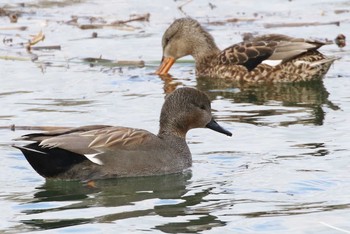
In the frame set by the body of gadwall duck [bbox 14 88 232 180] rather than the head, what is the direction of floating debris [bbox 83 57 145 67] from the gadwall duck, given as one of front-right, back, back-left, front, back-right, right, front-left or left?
left

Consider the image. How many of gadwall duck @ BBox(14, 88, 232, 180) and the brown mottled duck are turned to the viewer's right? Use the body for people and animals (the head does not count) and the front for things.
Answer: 1

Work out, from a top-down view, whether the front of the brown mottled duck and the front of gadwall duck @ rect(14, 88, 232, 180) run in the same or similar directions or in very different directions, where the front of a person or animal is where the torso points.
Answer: very different directions

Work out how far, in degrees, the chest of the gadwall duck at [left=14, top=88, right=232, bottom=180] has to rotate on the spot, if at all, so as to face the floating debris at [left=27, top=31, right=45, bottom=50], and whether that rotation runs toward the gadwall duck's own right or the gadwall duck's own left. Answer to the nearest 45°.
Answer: approximately 90° to the gadwall duck's own left

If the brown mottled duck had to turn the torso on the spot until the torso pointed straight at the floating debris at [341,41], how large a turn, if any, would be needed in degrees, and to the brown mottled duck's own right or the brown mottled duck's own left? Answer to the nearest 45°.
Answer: approximately 135° to the brown mottled duck's own right

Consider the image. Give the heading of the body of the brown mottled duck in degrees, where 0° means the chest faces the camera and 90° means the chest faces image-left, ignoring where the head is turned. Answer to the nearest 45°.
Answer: approximately 90°

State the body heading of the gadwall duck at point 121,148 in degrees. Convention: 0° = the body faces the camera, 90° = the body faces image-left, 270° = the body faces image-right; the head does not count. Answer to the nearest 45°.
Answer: approximately 270°

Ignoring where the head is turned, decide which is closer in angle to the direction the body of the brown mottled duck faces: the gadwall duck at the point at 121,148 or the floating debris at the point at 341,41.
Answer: the gadwall duck
